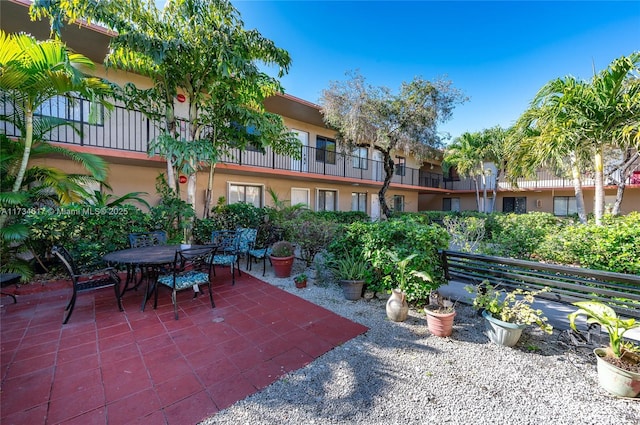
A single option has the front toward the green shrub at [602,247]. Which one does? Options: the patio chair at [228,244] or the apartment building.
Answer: the apartment building

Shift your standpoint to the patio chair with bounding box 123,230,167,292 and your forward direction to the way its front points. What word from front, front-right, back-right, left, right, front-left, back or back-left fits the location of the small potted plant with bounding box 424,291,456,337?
front-left

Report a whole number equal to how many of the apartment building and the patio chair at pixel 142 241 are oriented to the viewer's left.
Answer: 0

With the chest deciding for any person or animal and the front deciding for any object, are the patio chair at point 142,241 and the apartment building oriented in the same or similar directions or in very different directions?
same or similar directions

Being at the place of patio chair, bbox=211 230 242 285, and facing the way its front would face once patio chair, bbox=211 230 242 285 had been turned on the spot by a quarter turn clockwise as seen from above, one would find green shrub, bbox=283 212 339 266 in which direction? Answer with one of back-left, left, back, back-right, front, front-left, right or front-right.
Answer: back-right

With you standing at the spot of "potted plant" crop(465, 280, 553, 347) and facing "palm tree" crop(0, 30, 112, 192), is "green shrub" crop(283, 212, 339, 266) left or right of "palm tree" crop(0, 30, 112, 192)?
right

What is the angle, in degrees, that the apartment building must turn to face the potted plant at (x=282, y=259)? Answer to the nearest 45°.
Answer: approximately 45° to its right

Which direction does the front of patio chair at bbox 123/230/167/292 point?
toward the camera

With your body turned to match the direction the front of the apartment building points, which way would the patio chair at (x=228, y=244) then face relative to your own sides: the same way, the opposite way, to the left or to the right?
to the right

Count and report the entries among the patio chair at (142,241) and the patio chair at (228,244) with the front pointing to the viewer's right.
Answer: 0

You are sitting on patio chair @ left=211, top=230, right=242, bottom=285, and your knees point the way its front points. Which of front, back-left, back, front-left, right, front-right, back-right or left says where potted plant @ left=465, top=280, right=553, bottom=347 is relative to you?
left

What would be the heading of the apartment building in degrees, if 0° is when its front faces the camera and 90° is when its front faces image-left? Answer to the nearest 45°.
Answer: approximately 315°

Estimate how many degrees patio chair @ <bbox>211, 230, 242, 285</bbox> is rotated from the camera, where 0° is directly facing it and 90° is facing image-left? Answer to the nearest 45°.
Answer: approximately 45°
